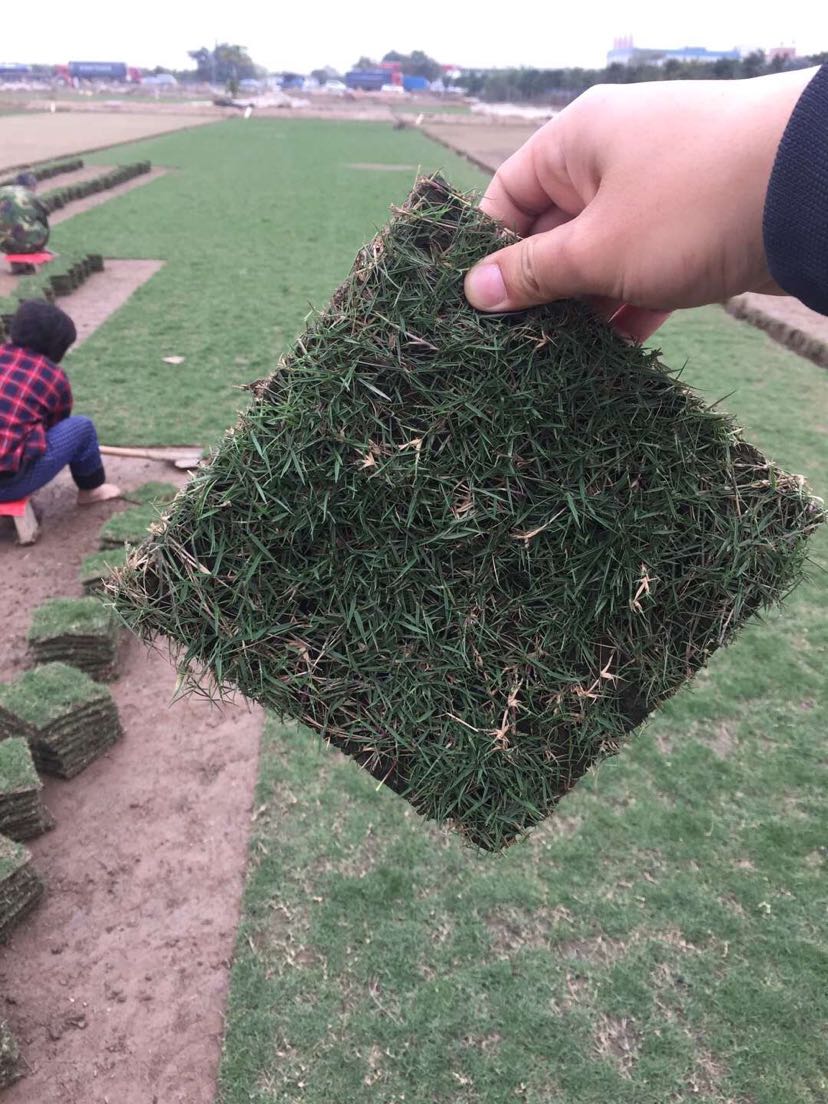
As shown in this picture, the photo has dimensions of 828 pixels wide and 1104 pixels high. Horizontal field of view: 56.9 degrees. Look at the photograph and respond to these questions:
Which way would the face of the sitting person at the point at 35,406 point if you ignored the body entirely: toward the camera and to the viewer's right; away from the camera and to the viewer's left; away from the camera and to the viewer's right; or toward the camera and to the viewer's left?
away from the camera and to the viewer's right

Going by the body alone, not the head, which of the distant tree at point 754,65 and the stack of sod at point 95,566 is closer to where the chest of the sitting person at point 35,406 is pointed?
the distant tree

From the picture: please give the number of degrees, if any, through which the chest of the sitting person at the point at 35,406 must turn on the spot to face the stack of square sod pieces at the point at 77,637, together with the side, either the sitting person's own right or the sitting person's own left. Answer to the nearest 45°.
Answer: approximately 135° to the sitting person's own right

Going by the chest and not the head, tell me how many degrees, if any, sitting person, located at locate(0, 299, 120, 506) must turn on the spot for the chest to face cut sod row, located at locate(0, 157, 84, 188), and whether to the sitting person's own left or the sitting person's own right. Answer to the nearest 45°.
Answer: approximately 45° to the sitting person's own left

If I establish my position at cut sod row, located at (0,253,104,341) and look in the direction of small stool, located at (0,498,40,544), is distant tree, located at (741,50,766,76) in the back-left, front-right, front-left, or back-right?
back-left

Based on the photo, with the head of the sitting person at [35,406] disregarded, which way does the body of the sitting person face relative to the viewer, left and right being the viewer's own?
facing away from the viewer and to the right of the viewer

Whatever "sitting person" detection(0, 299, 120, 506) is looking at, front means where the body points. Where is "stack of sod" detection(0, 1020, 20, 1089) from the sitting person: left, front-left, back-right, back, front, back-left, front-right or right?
back-right
